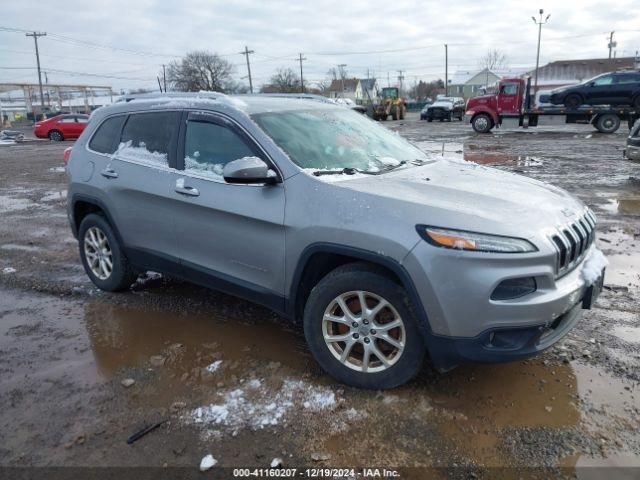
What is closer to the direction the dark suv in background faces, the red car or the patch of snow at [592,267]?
the red car

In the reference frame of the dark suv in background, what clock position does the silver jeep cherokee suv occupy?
The silver jeep cherokee suv is roughly at 9 o'clock from the dark suv in background.

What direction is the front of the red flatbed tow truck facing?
to the viewer's left

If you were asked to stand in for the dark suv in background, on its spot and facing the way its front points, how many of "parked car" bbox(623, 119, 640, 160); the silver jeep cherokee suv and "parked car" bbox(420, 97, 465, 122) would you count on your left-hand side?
2

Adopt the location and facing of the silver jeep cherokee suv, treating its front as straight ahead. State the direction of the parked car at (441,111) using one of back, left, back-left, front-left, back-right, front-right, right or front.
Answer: back-left

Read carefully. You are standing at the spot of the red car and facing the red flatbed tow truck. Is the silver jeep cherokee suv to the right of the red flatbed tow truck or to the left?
right

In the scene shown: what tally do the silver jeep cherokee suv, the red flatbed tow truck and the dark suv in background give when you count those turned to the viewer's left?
2

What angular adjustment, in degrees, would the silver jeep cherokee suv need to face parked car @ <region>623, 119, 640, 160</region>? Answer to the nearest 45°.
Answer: approximately 90° to its left

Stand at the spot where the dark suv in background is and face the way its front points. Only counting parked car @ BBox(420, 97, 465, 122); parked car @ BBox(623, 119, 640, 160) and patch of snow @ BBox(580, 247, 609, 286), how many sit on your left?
2

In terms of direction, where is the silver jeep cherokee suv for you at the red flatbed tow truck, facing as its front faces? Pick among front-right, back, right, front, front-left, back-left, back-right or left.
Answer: left

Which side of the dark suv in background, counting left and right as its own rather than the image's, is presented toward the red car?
front

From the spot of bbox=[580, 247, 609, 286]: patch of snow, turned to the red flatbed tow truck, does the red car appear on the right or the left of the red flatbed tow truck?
left

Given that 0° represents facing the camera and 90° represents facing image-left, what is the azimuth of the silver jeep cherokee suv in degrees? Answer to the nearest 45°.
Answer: approximately 315°

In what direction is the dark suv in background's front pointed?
to the viewer's left

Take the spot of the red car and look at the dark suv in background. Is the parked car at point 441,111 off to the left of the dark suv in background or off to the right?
left

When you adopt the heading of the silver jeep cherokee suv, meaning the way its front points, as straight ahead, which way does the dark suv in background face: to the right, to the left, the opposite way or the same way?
the opposite way
